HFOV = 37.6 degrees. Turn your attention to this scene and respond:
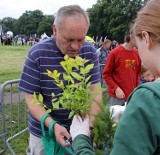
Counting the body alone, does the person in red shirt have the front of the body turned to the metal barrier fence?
no
